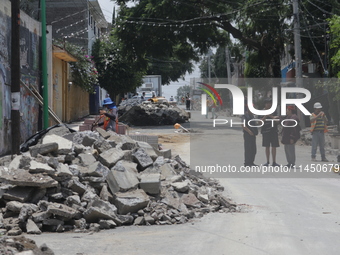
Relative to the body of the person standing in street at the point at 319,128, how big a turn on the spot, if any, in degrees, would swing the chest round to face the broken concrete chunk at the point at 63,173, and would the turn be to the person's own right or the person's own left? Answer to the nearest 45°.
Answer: approximately 45° to the person's own right

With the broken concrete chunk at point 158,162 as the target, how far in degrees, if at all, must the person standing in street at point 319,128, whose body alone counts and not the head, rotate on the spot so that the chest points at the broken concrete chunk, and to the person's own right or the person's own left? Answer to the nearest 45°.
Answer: approximately 45° to the person's own right
